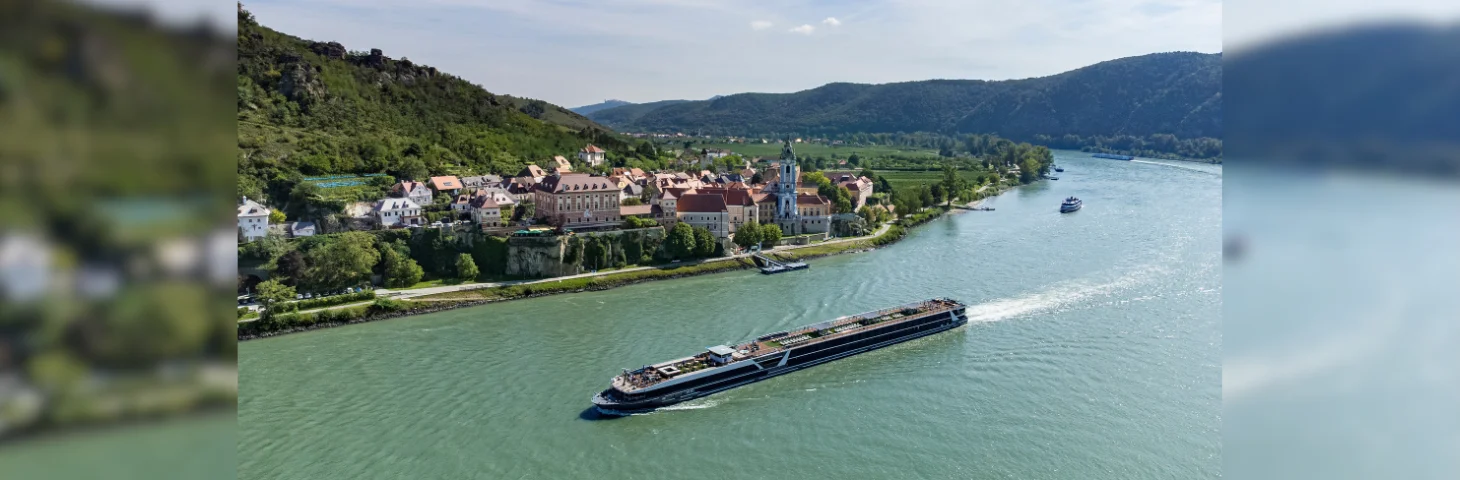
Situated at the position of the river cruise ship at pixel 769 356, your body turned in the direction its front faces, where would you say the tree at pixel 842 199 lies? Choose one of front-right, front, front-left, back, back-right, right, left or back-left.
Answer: back-right

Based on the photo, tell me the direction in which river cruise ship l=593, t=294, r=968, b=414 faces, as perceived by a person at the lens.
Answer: facing the viewer and to the left of the viewer

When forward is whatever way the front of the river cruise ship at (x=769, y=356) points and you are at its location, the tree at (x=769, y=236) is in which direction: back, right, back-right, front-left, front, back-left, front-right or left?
back-right

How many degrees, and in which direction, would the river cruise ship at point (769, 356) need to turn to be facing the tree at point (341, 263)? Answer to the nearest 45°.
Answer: approximately 90° to its right

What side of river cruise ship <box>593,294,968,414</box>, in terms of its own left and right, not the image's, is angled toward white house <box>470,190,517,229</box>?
right

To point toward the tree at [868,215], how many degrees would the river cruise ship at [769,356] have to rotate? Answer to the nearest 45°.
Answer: approximately 135° to its right

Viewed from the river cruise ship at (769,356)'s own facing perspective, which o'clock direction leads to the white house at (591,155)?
The white house is roughly at 4 o'clock from the river cruise ship.

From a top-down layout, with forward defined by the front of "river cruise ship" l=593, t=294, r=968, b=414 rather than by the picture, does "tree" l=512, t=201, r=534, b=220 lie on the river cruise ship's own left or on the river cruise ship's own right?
on the river cruise ship's own right

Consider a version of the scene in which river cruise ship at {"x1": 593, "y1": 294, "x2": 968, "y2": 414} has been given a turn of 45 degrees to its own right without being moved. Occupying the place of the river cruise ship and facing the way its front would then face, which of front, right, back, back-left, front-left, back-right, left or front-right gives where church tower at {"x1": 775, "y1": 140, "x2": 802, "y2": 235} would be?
right

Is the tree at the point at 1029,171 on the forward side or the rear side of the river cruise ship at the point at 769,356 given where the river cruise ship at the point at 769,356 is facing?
on the rear side
